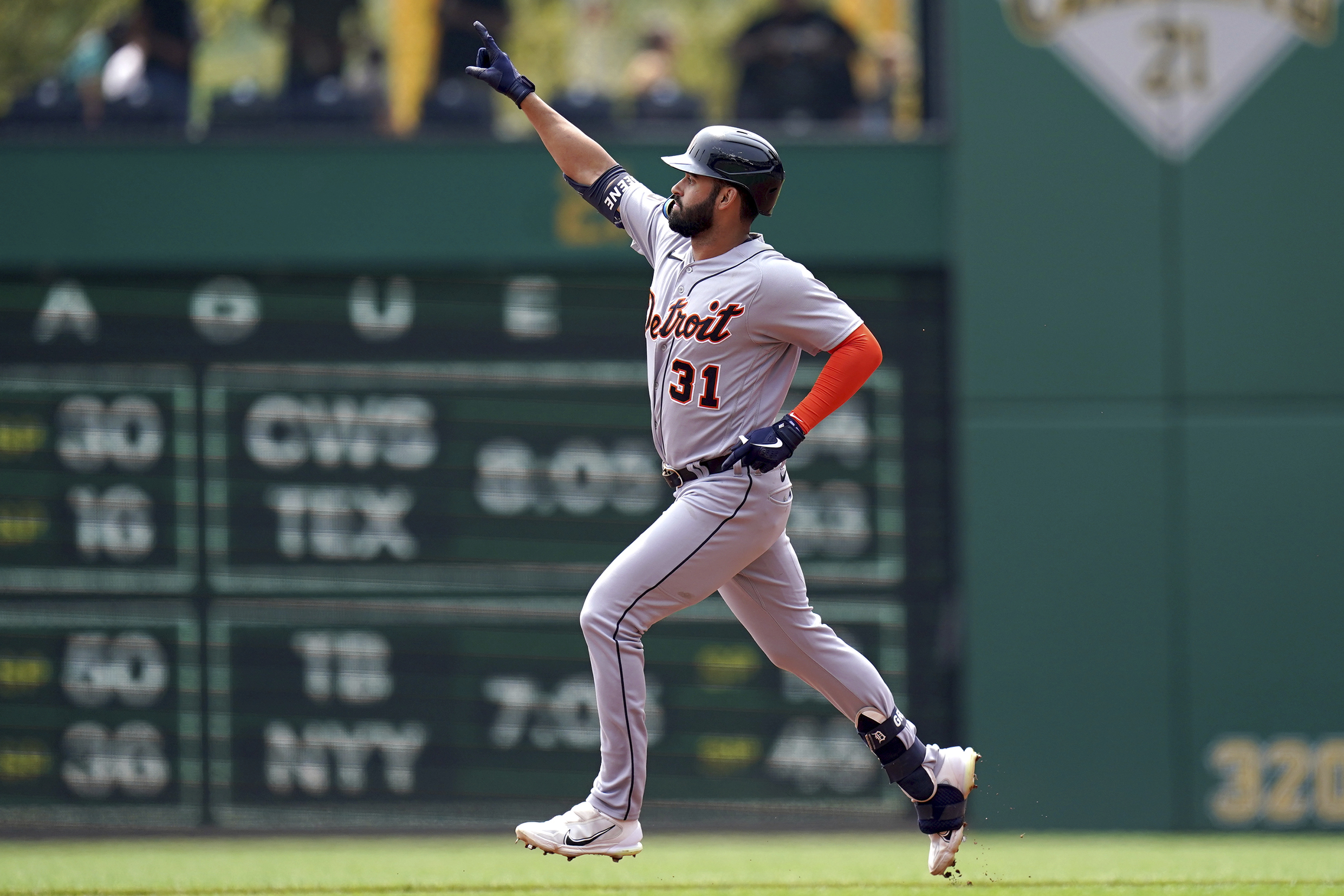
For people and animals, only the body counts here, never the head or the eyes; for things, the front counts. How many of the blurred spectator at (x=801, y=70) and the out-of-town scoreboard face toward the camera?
2

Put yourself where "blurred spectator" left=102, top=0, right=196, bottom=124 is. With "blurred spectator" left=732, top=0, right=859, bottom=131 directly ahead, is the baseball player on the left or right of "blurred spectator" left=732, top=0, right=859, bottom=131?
right

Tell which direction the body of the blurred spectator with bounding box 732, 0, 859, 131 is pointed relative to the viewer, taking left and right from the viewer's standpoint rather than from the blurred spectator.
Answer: facing the viewer

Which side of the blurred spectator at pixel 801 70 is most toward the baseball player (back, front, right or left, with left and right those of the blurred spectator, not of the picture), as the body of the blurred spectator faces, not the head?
front

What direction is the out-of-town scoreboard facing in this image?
toward the camera

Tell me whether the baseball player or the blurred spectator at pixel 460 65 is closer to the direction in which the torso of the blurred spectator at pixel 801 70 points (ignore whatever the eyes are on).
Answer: the baseball player

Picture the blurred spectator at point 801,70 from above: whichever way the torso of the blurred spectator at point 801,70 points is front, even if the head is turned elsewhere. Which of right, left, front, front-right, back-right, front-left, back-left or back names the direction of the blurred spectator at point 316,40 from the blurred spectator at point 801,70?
right

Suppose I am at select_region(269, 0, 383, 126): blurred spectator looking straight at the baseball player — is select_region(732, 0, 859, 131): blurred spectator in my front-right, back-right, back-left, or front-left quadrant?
front-left

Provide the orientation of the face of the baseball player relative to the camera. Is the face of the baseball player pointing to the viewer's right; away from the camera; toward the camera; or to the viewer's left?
to the viewer's left
